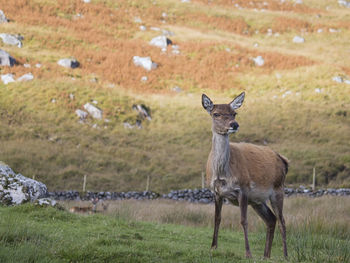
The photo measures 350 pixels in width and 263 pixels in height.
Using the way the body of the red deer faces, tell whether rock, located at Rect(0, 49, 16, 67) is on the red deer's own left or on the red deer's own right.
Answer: on the red deer's own right

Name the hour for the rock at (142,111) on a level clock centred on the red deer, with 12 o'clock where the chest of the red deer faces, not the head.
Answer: The rock is roughly at 4 o'clock from the red deer.

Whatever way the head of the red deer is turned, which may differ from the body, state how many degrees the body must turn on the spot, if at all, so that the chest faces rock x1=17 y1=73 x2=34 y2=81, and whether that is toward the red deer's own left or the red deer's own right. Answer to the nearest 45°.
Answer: approximately 90° to the red deer's own right

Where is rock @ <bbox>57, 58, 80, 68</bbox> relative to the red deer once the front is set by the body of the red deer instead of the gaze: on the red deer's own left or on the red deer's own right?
on the red deer's own right

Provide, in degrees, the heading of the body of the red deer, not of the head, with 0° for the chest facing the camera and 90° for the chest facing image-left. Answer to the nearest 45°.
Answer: approximately 45°

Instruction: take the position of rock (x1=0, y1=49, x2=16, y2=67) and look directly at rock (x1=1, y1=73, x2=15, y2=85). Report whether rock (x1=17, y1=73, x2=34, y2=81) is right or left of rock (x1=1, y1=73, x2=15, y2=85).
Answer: left

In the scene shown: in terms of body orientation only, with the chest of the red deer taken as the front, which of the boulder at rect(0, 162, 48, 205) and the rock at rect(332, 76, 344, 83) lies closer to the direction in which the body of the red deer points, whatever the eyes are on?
the boulder
